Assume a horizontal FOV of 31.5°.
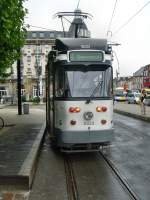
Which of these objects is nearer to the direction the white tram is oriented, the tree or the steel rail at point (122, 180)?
the steel rail

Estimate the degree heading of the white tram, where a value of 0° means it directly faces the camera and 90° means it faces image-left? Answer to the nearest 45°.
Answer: approximately 0°

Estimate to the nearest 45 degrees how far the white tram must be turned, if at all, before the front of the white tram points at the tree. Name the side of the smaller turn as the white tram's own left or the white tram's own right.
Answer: approximately 135° to the white tram's own right
